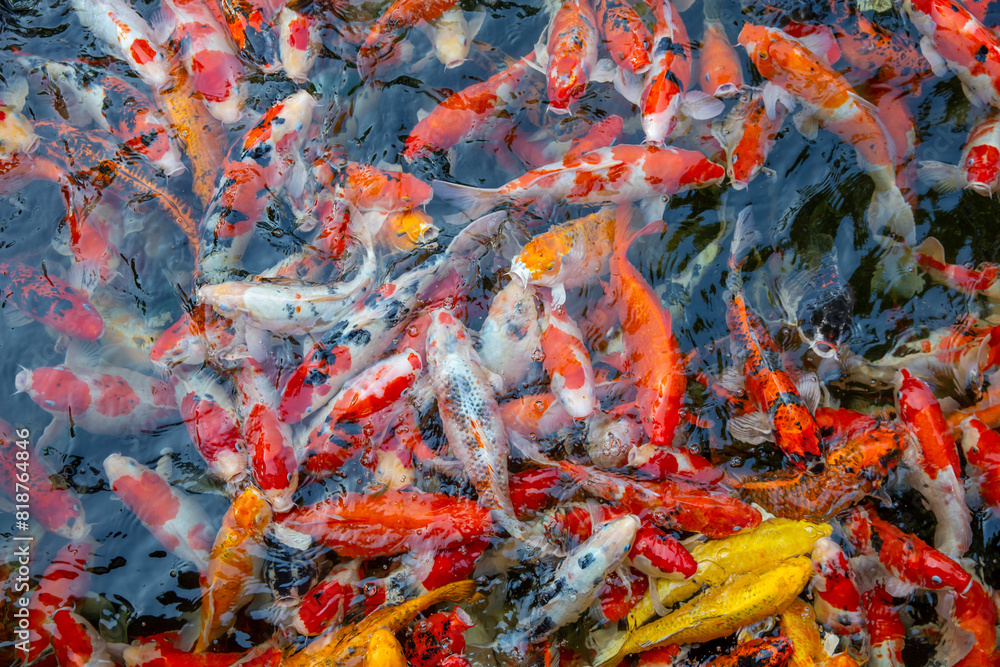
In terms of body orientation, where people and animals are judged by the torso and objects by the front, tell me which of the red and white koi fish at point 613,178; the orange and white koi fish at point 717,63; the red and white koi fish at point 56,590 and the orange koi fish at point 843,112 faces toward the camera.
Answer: the orange and white koi fish at point 717,63

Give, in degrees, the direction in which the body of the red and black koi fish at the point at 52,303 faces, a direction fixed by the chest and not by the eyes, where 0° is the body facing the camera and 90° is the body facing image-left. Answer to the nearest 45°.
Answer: approximately 315°

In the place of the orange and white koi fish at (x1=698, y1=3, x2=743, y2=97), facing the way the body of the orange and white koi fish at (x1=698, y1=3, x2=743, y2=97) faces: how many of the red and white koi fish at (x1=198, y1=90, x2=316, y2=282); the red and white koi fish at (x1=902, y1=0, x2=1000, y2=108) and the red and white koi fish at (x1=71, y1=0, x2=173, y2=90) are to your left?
1

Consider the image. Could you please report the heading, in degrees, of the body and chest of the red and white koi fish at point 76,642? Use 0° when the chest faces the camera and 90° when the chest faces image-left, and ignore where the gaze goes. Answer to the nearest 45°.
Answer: approximately 135°

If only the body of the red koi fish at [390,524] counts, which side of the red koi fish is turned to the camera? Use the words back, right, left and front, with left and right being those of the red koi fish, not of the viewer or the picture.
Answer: right

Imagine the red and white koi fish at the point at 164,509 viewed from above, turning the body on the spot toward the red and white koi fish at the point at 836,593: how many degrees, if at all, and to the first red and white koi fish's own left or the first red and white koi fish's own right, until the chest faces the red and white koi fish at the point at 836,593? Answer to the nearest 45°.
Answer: approximately 180°

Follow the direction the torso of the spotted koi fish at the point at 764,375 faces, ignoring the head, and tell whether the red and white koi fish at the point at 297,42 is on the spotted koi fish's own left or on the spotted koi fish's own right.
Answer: on the spotted koi fish's own right

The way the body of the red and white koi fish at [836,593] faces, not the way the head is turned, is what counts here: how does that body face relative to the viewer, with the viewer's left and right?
facing away from the viewer

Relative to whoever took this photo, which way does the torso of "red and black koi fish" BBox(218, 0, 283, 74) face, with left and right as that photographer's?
facing the viewer and to the right of the viewer

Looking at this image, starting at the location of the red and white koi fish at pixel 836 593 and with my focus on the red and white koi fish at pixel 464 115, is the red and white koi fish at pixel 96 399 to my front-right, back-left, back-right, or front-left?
front-left

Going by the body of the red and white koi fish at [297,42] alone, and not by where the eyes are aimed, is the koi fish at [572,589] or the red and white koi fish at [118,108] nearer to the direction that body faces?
the koi fish

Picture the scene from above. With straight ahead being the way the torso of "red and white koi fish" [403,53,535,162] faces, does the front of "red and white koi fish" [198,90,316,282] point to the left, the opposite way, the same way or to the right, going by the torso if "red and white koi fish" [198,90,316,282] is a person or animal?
the opposite way
